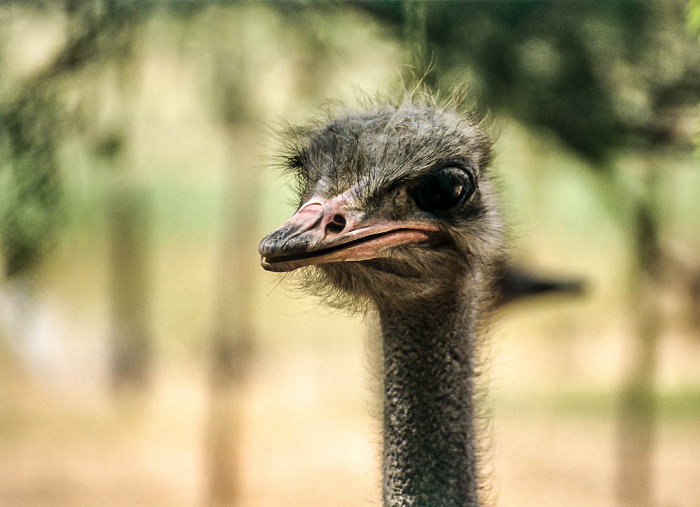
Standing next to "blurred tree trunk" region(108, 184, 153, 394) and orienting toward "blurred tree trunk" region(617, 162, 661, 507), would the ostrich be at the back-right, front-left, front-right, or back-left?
front-right

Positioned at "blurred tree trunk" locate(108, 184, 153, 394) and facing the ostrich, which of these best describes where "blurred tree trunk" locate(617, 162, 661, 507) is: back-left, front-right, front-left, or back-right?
front-left

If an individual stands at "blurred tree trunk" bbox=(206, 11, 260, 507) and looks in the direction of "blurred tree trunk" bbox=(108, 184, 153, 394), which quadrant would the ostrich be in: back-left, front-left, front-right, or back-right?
back-left

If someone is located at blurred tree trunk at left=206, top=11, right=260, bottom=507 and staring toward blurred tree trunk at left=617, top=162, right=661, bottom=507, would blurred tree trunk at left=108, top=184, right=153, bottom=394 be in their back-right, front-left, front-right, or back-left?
back-left

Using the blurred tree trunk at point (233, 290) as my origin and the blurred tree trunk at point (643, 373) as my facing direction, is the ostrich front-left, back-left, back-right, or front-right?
front-right

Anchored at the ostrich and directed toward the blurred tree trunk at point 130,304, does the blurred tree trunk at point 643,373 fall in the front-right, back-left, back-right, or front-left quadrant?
front-right
